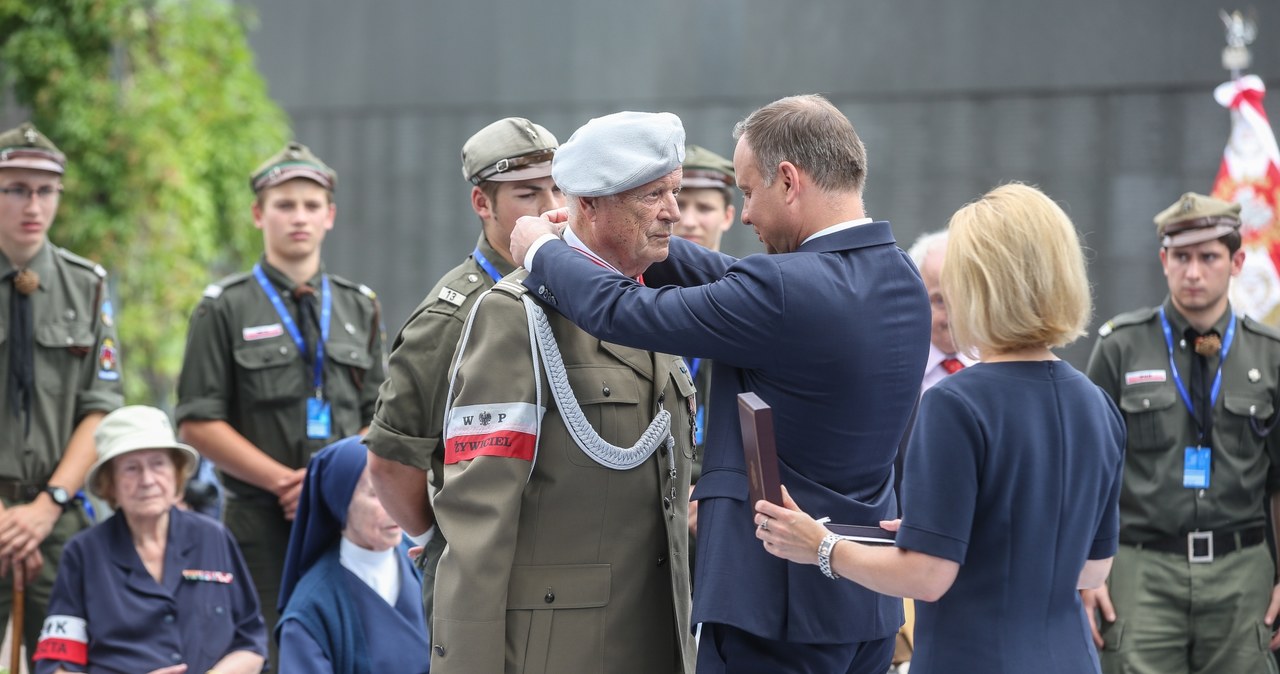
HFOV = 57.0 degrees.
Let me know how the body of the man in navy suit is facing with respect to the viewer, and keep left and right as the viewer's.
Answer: facing away from the viewer and to the left of the viewer

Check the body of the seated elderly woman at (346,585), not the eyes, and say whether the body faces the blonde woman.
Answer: yes

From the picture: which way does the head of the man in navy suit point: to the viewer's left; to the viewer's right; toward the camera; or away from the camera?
to the viewer's left

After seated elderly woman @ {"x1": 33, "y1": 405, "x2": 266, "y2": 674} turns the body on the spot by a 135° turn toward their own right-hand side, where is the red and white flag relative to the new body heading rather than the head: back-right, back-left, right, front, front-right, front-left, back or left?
back-right

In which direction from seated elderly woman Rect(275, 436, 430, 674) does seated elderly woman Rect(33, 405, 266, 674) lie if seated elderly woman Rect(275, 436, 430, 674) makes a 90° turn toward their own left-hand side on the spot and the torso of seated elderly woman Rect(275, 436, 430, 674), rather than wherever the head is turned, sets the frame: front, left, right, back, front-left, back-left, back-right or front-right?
left

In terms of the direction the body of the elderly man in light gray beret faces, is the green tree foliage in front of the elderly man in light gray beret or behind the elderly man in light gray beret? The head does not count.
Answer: behind

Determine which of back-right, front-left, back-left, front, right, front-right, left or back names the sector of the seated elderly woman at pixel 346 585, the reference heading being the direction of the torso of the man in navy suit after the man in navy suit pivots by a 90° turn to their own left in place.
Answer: right

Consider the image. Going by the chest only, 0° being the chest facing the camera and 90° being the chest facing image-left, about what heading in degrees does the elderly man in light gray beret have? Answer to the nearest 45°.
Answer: approximately 315°

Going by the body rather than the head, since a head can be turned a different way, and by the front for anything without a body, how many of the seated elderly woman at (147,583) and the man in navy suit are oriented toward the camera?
1

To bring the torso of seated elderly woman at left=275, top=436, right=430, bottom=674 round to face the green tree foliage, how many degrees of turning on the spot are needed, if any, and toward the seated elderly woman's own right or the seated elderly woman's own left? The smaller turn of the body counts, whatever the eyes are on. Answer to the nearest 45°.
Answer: approximately 135° to the seated elderly woman's own left

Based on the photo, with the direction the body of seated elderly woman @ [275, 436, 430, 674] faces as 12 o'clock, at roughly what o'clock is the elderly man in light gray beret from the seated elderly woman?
The elderly man in light gray beret is roughly at 1 o'clock from the seated elderly woman.

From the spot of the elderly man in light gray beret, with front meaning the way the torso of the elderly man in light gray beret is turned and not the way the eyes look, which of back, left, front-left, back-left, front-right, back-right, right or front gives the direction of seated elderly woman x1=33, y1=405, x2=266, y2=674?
back

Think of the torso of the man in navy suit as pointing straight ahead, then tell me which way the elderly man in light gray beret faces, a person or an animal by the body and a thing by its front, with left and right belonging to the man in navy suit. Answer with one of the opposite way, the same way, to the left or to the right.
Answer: the opposite way
